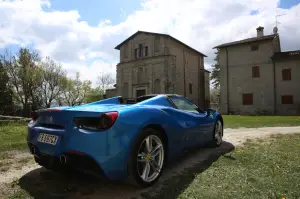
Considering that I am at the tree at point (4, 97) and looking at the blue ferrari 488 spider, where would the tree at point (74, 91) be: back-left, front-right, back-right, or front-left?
back-left

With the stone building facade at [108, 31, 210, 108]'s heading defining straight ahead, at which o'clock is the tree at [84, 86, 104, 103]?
The tree is roughly at 3 o'clock from the stone building facade.

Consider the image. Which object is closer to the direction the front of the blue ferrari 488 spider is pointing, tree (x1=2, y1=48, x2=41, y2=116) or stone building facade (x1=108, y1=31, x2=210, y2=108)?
the stone building facade

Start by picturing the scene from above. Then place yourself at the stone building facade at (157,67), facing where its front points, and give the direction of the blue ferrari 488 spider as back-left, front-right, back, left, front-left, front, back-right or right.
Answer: front-left

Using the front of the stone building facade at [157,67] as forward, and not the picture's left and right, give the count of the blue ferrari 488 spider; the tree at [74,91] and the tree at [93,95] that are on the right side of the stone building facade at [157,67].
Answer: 2

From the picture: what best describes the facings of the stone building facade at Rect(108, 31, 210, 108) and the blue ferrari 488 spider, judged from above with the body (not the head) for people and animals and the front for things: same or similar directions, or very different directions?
very different directions

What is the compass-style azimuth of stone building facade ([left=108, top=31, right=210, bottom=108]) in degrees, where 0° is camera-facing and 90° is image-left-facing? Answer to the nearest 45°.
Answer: approximately 45°

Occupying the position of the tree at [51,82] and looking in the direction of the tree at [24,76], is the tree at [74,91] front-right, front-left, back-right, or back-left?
back-right

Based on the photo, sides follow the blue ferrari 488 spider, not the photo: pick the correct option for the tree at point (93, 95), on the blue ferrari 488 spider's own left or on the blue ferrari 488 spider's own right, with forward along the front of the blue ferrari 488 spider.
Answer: on the blue ferrari 488 spider's own left

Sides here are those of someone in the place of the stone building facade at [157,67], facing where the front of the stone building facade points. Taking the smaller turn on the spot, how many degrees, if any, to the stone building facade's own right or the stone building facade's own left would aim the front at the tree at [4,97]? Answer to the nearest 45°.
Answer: approximately 45° to the stone building facade's own right

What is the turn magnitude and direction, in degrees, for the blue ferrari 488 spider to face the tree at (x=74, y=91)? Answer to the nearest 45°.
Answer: approximately 45° to its left

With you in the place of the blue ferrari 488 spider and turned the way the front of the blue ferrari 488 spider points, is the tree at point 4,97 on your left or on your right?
on your left

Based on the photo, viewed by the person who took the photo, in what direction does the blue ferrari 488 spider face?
facing away from the viewer and to the right of the viewer
